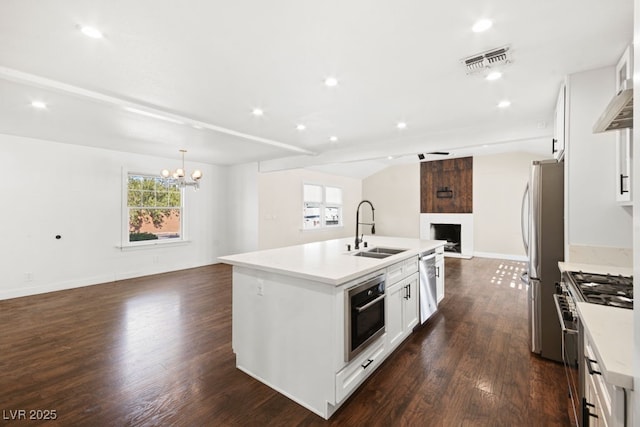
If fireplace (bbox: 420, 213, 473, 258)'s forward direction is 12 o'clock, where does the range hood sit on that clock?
The range hood is roughly at 12 o'clock from the fireplace.

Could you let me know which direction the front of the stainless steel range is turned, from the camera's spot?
facing to the left of the viewer

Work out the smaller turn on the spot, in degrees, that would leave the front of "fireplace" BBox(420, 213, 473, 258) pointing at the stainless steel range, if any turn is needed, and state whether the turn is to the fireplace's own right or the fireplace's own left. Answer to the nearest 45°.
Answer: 0° — it already faces it

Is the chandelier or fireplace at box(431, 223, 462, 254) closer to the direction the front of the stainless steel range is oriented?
the chandelier

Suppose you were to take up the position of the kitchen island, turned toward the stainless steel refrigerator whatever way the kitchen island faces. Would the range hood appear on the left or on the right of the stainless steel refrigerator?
right

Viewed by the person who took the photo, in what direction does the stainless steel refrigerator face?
facing to the left of the viewer

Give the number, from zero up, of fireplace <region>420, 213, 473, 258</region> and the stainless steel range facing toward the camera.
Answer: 1

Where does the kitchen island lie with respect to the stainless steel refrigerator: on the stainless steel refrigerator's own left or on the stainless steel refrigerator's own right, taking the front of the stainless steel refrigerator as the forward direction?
on the stainless steel refrigerator's own left

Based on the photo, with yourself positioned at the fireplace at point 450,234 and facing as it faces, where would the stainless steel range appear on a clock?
The stainless steel range is roughly at 12 o'clock from the fireplace.

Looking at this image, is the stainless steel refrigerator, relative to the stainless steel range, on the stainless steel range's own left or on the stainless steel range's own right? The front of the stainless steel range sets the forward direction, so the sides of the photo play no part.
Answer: on the stainless steel range's own right
